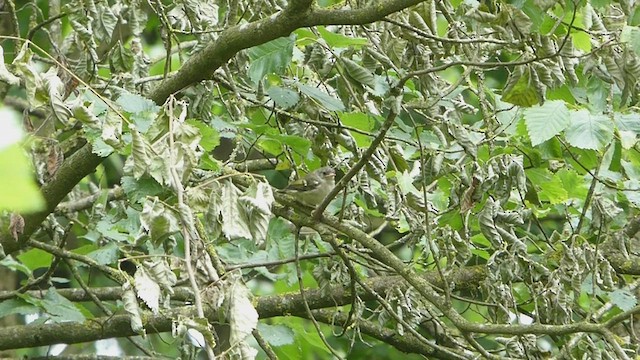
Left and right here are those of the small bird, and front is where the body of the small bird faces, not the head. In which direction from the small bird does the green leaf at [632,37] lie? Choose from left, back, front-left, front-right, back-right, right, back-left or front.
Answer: front-right

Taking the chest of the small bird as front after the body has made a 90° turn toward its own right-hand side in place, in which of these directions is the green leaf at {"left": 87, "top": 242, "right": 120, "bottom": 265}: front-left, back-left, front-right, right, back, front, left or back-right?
right

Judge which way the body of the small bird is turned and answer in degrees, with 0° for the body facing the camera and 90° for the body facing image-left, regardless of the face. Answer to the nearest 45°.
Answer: approximately 270°

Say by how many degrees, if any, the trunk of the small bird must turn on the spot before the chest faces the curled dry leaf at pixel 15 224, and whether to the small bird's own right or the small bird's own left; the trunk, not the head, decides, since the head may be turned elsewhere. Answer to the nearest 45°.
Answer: approximately 135° to the small bird's own right
